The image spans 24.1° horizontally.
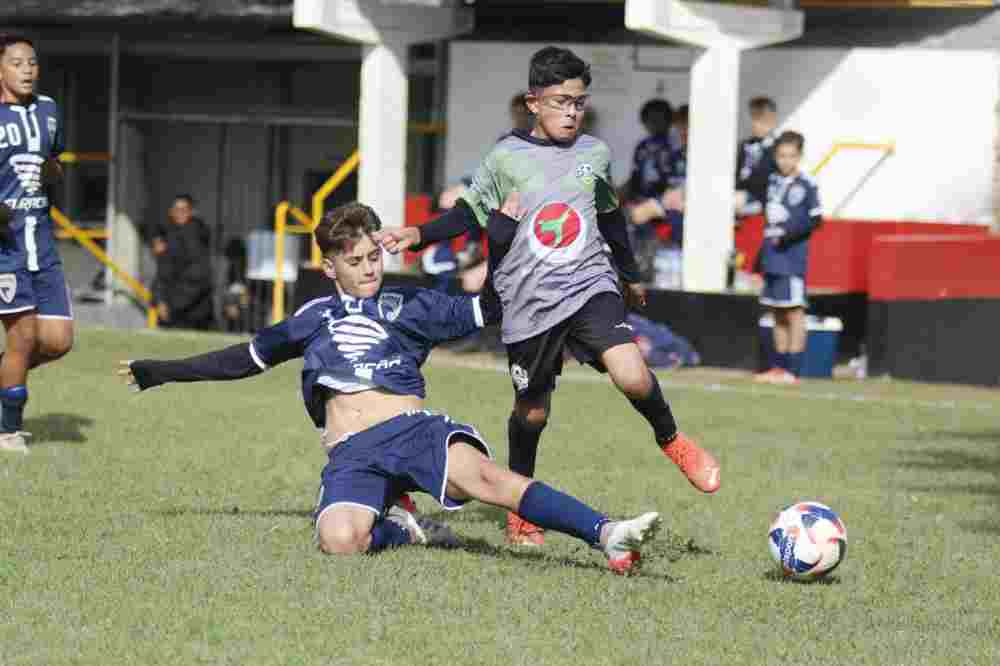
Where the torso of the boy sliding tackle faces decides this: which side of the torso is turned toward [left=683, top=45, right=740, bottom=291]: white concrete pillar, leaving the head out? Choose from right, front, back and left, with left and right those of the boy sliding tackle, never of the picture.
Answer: back

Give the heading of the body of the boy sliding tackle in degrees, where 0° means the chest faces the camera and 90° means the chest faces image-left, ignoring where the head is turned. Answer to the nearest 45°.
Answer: approximately 0°

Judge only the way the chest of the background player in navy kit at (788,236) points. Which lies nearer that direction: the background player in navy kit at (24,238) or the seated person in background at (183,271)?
the background player in navy kit

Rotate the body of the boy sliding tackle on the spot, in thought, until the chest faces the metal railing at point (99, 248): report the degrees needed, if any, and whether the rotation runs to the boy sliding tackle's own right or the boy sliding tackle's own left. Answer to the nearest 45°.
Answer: approximately 180°

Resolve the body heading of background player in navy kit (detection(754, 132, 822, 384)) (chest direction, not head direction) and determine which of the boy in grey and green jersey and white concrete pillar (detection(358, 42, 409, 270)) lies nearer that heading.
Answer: the boy in grey and green jersey

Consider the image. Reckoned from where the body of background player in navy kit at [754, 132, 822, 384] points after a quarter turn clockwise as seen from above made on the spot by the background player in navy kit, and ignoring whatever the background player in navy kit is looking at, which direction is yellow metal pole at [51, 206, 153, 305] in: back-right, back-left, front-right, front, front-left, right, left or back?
front

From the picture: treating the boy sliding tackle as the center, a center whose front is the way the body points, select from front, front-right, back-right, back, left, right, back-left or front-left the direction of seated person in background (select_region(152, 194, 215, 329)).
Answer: back

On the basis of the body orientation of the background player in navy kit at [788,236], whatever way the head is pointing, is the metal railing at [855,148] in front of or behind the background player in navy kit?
behind

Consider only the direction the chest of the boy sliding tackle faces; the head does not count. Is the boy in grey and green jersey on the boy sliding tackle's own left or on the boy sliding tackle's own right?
on the boy sliding tackle's own left
